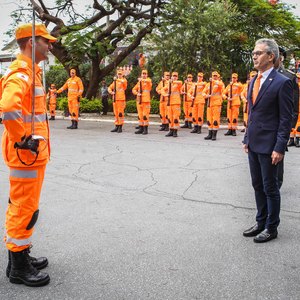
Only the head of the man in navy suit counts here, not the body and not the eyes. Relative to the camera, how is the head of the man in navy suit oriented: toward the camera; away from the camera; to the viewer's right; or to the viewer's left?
to the viewer's left

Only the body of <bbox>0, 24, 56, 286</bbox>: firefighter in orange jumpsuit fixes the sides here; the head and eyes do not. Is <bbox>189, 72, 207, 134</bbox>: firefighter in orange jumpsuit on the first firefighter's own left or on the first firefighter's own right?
on the first firefighter's own left

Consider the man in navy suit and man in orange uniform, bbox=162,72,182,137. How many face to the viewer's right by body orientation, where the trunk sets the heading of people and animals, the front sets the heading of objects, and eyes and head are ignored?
0

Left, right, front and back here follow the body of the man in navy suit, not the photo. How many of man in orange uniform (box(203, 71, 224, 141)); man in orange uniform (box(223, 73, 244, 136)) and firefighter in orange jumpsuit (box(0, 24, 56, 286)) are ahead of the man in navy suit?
1

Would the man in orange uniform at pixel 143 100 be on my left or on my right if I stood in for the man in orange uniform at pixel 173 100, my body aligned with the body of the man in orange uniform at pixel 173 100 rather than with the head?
on my right

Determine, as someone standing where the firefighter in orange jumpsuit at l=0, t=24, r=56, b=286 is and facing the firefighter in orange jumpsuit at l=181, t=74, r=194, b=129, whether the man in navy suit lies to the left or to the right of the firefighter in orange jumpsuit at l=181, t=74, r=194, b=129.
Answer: right

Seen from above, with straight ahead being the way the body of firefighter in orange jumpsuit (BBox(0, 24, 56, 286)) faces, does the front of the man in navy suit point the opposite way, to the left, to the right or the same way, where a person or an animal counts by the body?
the opposite way

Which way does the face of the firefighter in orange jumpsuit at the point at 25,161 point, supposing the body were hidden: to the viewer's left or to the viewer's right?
to the viewer's right

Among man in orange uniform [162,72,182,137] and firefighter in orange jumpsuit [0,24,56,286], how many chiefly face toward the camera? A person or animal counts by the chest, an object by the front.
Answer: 1

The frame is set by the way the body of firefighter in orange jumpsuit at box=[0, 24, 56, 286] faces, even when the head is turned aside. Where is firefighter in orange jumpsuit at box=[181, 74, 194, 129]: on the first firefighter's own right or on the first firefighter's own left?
on the first firefighter's own left

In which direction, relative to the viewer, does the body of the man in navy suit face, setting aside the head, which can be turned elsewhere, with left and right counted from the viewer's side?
facing the viewer and to the left of the viewer

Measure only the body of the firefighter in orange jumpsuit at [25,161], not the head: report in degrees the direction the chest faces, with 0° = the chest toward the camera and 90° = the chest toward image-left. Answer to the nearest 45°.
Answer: approximately 270°

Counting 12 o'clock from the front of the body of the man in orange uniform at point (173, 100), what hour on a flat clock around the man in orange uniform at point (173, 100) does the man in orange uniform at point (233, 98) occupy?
the man in orange uniform at point (233, 98) is roughly at 8 o'clock from the man in orange uniform at point (173, 100).

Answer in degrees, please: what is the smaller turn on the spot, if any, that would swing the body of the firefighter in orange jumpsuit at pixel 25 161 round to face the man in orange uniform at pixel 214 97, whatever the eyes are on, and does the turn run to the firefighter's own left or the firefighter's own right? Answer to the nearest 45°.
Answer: approximately 45° to the firefighter's own left

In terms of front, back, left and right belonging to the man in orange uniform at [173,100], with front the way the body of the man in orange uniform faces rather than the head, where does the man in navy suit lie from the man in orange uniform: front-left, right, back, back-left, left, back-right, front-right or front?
front

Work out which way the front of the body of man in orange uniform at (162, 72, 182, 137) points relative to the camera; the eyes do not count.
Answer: toward the camera
